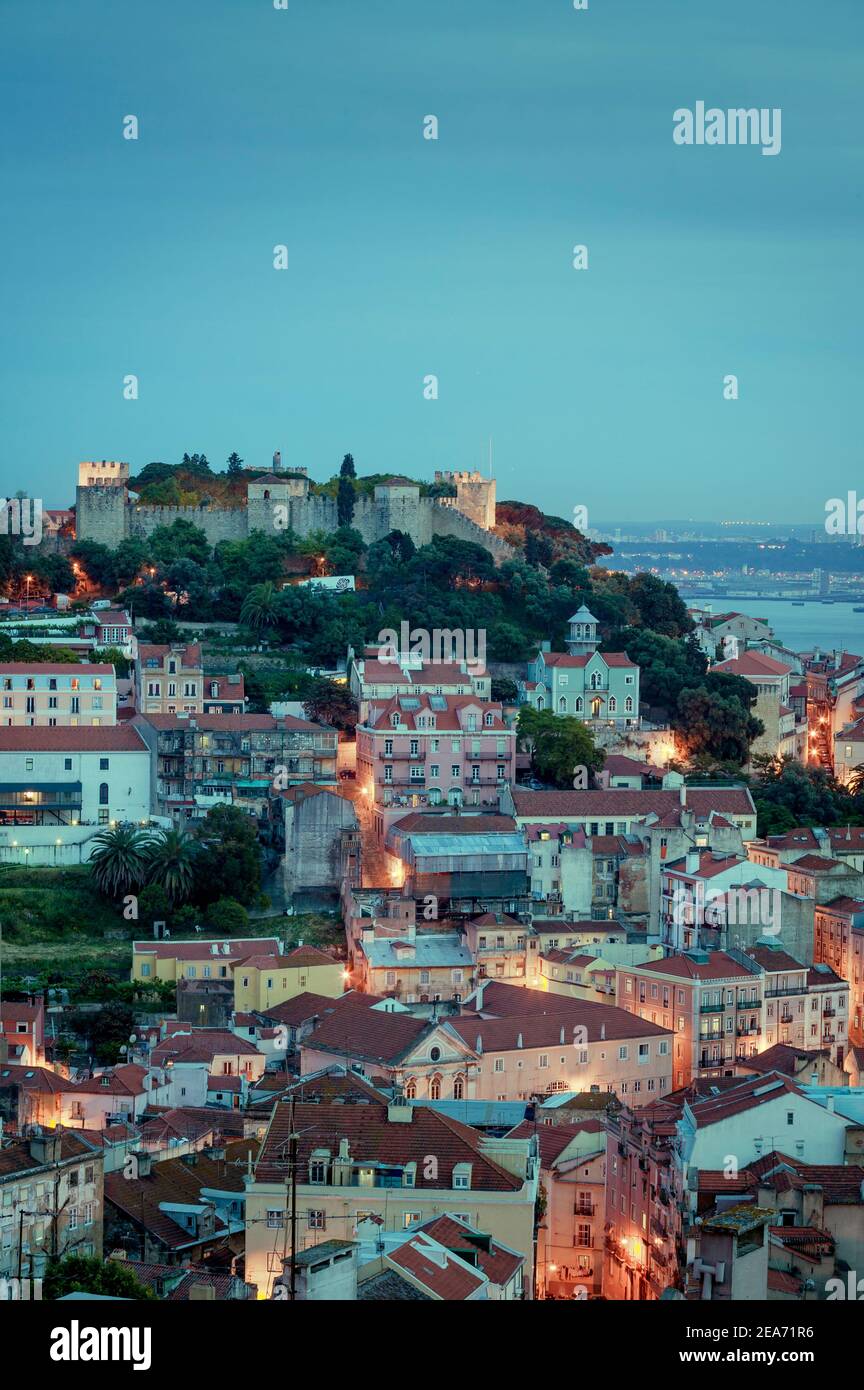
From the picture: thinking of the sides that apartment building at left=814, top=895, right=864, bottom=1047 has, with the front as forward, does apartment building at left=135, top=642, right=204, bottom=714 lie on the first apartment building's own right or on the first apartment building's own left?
on the first apartment building's own right

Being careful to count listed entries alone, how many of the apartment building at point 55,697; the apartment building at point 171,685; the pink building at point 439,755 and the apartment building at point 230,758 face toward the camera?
4

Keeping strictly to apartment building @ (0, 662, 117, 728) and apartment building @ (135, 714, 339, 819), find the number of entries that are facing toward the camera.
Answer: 2

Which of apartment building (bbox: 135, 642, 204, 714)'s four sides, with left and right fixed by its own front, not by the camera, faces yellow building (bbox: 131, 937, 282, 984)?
front

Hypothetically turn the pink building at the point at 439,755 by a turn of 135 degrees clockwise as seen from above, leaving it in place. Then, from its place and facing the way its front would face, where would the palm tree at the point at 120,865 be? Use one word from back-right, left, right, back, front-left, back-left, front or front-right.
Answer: left

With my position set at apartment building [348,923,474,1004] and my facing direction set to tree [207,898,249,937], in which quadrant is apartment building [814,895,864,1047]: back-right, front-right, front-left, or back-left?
back-right

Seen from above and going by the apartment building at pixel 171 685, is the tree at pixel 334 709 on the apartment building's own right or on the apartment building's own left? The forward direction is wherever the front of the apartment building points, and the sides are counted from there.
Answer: on the apartment building's own left

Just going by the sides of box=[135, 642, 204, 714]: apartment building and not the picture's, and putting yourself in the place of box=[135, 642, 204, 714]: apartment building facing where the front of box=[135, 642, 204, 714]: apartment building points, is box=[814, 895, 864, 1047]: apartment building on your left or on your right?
on your left

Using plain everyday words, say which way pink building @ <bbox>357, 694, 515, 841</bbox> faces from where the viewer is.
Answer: facing the viewer

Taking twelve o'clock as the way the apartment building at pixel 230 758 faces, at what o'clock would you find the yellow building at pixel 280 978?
The yellow building is roughly at 12 o'clock from the apartment building.

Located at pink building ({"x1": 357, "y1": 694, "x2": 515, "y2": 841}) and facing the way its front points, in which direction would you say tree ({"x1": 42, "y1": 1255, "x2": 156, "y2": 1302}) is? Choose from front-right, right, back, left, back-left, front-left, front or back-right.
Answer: front

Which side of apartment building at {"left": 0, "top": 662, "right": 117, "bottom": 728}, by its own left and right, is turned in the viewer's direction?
front

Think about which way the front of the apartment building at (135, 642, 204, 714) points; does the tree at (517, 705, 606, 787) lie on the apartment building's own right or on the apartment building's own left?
on the apartment building's own left

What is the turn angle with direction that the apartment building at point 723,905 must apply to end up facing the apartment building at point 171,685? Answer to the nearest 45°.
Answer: approximately 90° to its right

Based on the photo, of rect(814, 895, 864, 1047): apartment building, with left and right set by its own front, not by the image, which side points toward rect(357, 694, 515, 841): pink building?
right

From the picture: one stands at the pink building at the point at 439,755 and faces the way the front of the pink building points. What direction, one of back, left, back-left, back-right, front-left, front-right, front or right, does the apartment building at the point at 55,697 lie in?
right
